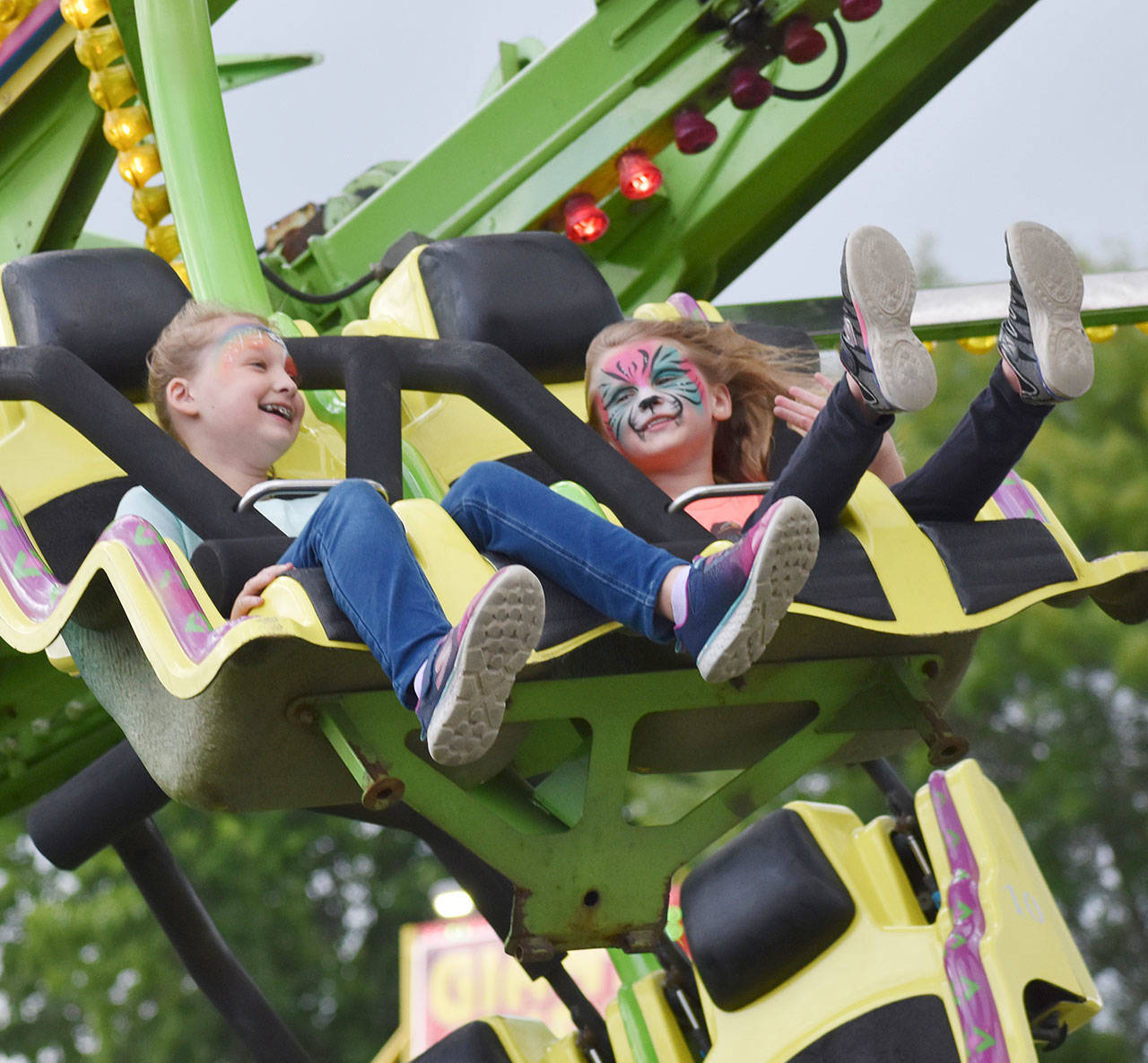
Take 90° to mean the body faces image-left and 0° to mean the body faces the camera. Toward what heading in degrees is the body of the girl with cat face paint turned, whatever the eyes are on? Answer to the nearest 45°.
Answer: approximately 315°

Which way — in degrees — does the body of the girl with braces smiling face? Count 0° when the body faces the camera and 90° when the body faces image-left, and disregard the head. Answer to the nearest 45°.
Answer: approximately 315°

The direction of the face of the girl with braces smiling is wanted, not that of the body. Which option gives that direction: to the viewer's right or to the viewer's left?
to the viewer's right
